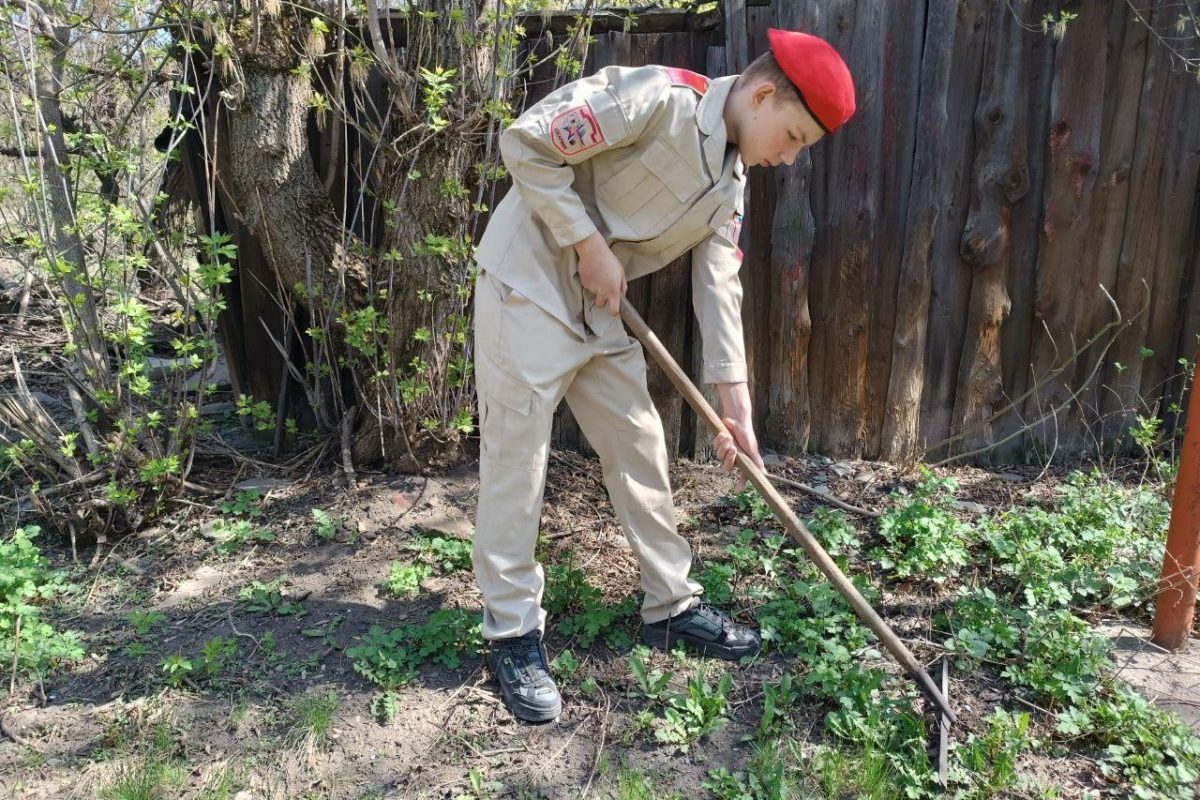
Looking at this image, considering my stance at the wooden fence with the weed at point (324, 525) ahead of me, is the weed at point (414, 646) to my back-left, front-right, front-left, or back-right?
front-left

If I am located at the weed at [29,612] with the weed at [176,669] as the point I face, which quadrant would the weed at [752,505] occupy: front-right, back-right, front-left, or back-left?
front-left

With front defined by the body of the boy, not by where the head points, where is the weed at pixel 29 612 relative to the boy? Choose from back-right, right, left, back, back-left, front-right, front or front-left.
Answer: back-right

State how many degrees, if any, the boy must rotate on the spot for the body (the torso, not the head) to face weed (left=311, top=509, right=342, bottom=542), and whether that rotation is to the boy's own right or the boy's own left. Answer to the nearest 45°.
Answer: approximately 180°

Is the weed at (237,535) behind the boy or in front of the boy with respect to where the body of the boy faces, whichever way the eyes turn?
behind

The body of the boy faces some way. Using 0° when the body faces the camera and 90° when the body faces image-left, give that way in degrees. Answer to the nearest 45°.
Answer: approximately 315°

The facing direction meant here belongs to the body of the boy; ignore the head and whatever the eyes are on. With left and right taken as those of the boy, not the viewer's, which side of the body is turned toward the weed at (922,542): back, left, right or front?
left
